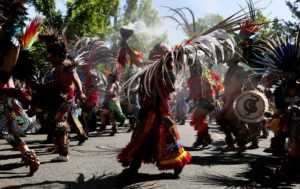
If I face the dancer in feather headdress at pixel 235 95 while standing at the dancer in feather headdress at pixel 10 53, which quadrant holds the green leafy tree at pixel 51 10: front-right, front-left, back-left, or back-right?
front-left
